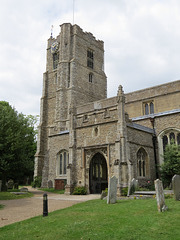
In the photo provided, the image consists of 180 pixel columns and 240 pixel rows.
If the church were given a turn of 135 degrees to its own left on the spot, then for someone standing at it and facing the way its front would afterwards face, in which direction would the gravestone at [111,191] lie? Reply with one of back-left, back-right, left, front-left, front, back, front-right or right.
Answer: right

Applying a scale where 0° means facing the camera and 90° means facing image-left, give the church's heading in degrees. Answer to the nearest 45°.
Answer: approximately 45°
